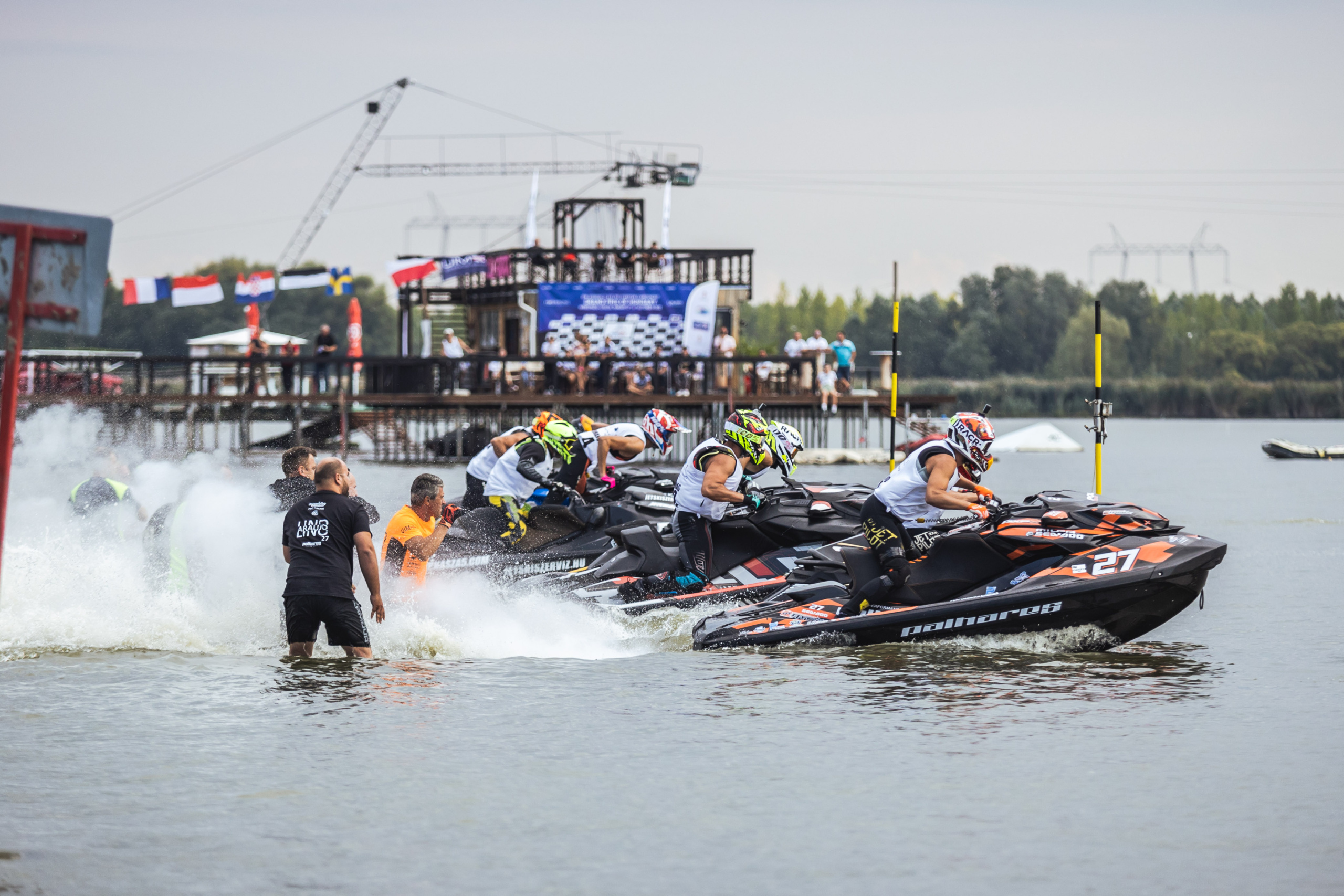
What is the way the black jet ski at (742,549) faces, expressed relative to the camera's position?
facing to the right of the viewer

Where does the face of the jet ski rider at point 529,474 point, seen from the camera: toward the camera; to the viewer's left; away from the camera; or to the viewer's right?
to the viewer's right

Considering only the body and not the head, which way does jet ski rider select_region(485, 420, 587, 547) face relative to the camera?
to the viewer's right

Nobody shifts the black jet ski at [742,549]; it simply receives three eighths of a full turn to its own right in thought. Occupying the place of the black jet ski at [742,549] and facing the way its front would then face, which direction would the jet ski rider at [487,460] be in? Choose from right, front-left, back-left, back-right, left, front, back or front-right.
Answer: right

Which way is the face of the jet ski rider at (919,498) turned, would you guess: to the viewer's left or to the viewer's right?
to the viewer's right

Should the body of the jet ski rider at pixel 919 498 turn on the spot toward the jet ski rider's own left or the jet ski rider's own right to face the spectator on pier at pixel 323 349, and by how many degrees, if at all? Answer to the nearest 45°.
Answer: approximately 135° to the jet ski rider's own left

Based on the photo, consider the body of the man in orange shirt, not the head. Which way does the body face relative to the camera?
to the viewer's right

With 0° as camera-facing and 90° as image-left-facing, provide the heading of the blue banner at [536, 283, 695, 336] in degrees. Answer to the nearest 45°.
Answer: approximately 0°

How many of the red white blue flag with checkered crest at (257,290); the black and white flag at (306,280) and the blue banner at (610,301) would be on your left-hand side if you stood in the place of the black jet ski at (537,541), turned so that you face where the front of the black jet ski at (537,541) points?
3

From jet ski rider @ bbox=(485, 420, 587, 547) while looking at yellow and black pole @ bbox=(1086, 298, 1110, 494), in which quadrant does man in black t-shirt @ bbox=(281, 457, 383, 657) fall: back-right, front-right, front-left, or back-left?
back-right

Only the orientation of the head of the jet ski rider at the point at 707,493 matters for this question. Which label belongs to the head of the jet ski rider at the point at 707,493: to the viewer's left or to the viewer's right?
to the viewer's right

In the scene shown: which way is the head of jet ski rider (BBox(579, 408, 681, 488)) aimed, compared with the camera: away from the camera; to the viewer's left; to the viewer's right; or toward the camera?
to the viewer's right

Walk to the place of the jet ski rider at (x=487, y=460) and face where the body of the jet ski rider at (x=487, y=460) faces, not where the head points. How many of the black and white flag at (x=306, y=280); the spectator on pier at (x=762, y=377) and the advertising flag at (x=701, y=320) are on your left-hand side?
3

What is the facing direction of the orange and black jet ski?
to the viewer's right

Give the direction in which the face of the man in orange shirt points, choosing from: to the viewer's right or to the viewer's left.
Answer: to the viewer's right

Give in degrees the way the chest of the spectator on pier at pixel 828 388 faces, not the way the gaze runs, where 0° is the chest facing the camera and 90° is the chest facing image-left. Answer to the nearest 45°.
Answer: approximately 0°

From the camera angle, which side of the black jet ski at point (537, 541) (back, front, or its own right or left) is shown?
right
